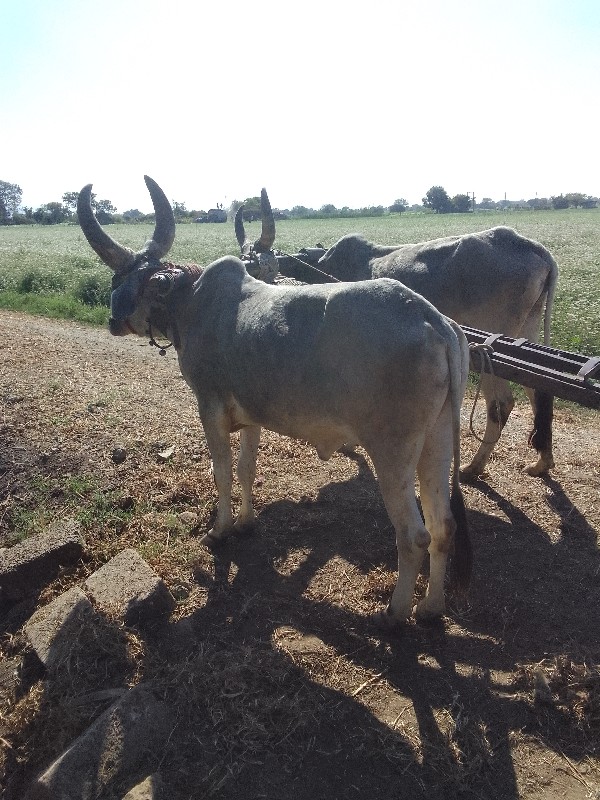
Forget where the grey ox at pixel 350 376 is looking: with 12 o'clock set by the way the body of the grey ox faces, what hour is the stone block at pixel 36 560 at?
The stone block is roughly at 11 o'clock from the grey ox.

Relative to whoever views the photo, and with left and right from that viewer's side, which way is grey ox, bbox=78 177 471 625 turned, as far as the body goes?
facing away from the viewer and to the left of the viewer

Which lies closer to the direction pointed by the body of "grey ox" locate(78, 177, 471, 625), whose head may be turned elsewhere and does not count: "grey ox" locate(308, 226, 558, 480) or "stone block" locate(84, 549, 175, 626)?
the stone block

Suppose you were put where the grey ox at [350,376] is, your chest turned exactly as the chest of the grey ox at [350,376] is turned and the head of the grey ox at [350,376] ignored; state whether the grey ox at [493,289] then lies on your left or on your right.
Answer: on your right

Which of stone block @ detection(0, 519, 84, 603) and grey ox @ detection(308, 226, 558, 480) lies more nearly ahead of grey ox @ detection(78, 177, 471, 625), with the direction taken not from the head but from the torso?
the stone block

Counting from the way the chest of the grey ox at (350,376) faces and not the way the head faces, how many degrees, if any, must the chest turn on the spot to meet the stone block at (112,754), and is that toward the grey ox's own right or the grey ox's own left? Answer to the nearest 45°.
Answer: approximately 90° to the grey ox's own left
